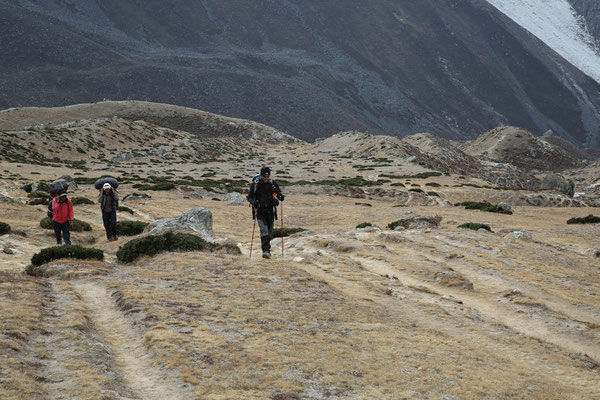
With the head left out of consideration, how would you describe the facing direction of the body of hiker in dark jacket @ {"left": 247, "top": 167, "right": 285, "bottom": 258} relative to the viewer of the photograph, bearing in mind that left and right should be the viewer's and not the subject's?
facing the viewer

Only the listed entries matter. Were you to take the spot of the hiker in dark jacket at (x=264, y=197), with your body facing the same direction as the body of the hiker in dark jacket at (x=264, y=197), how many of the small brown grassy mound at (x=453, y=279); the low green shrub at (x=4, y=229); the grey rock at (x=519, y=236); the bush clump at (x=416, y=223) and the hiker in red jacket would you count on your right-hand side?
2

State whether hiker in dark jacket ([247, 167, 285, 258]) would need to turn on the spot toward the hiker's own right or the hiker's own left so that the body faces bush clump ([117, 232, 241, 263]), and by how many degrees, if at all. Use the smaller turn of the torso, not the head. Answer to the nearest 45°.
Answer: approximately 90° to the hiker's own right

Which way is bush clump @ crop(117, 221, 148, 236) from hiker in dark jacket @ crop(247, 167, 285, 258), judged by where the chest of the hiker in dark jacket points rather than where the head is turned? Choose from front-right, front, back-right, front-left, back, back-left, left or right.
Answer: back-right

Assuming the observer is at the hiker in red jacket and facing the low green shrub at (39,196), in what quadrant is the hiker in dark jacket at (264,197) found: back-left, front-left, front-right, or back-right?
back-right

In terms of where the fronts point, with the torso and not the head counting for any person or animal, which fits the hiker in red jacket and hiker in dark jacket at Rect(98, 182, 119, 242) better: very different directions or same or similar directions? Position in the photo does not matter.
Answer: same or similar directions

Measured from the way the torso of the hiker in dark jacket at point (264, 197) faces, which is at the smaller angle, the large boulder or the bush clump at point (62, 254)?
the bush clump
